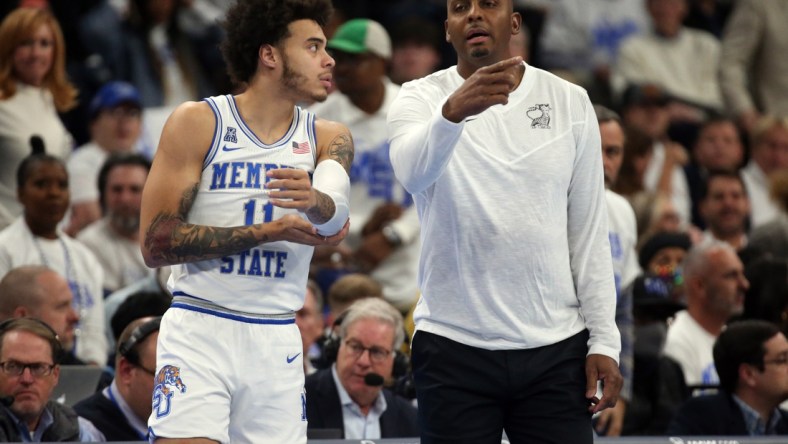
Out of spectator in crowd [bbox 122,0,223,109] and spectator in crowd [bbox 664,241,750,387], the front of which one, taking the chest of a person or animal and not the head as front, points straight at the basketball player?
spectator in crowd [bbox 122,0,223,109]

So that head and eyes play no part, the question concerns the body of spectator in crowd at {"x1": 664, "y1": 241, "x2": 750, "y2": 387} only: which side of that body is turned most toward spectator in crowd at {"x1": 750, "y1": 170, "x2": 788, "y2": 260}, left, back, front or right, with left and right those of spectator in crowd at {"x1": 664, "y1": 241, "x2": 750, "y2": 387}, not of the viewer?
left

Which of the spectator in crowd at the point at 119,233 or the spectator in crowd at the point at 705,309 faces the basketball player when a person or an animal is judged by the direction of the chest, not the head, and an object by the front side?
the spectator in crowd at the point at 119,233

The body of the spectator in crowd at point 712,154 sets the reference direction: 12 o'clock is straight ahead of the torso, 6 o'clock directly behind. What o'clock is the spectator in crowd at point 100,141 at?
the spectator in crowd at point 100,141 is roughly at 2 o'clock from the spectator in crowd at point 712,154.

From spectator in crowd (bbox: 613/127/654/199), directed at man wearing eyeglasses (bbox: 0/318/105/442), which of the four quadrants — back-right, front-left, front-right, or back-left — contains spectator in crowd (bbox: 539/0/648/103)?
back-right

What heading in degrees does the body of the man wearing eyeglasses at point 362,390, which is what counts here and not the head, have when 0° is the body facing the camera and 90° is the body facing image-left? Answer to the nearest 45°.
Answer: approximately 0°

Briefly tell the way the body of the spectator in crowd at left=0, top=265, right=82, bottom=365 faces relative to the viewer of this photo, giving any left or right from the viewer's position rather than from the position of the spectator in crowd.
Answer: facing to the right of the viewer

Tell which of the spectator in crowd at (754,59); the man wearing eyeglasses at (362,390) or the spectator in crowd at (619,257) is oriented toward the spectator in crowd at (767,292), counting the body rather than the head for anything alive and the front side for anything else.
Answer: the spectator in crowd at (754,59)

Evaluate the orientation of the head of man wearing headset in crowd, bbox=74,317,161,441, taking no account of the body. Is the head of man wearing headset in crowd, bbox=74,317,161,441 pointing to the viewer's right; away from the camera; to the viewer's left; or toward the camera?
to the viewer's right
